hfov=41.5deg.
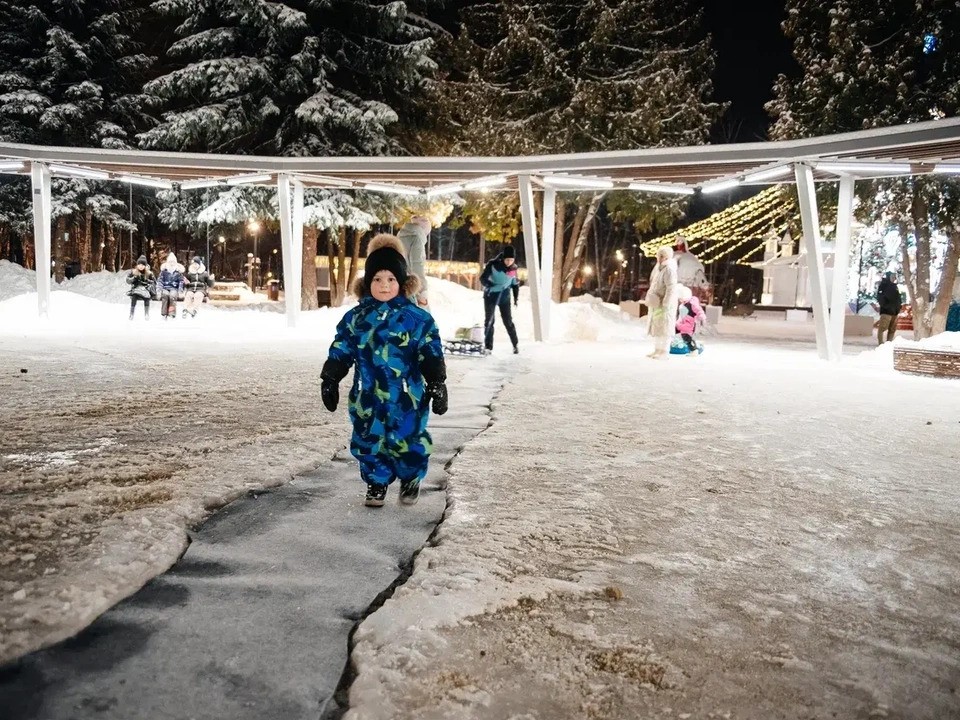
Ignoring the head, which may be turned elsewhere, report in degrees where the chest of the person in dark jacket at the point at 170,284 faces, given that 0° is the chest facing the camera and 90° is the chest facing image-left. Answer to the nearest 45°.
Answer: approximately 0°

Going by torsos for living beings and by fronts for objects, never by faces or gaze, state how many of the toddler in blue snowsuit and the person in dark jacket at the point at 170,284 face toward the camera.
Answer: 2

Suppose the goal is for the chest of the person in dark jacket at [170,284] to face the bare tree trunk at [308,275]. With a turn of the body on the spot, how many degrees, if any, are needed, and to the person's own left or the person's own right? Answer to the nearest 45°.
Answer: approximately 135° to the person's own left

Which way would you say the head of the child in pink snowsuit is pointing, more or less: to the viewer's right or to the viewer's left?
to the viewer's left

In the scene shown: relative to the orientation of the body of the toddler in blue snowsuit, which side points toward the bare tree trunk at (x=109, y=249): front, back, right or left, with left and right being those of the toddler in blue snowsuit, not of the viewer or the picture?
back

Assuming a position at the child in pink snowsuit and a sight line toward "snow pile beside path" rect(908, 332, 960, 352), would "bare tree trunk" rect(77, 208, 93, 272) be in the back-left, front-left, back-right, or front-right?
back-left

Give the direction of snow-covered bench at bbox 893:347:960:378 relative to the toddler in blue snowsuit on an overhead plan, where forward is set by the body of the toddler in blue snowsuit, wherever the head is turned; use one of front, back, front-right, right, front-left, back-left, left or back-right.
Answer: back-left

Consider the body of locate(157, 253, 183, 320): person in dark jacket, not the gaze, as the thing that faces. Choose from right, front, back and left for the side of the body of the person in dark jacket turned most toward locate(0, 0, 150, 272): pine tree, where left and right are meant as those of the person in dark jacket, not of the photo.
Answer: back

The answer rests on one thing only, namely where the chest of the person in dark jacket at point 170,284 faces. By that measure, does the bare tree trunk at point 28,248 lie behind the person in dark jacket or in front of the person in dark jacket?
behind

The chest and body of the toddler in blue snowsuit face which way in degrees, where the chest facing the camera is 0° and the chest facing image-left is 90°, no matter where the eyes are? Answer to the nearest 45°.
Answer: approximately 0°
